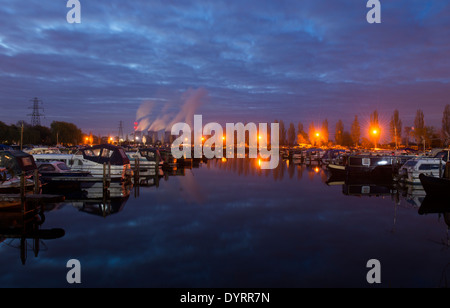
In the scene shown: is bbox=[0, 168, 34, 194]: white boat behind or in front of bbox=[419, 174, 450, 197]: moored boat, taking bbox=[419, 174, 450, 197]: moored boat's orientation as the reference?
in front

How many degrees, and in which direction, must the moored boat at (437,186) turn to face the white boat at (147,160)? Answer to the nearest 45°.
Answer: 0° — it already faces it

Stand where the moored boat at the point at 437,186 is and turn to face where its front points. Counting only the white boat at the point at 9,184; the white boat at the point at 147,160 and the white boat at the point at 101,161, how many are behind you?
0

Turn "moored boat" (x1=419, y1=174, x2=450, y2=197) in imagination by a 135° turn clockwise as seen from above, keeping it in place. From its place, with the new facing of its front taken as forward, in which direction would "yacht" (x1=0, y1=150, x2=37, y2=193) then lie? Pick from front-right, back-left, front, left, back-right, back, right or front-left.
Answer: back

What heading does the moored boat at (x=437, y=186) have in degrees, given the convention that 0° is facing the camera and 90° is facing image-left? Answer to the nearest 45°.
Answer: approximately 90°

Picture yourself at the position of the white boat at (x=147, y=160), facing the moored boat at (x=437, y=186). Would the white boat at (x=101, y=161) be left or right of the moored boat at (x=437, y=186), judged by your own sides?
right

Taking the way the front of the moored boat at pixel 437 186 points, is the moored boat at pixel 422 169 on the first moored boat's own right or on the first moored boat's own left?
on the first moored boat's own right

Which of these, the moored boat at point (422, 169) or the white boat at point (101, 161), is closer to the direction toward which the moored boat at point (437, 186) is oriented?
the white boat

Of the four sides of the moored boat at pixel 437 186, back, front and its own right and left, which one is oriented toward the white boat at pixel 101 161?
front

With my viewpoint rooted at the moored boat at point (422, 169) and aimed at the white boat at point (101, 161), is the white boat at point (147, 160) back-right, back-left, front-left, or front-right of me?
front-right
